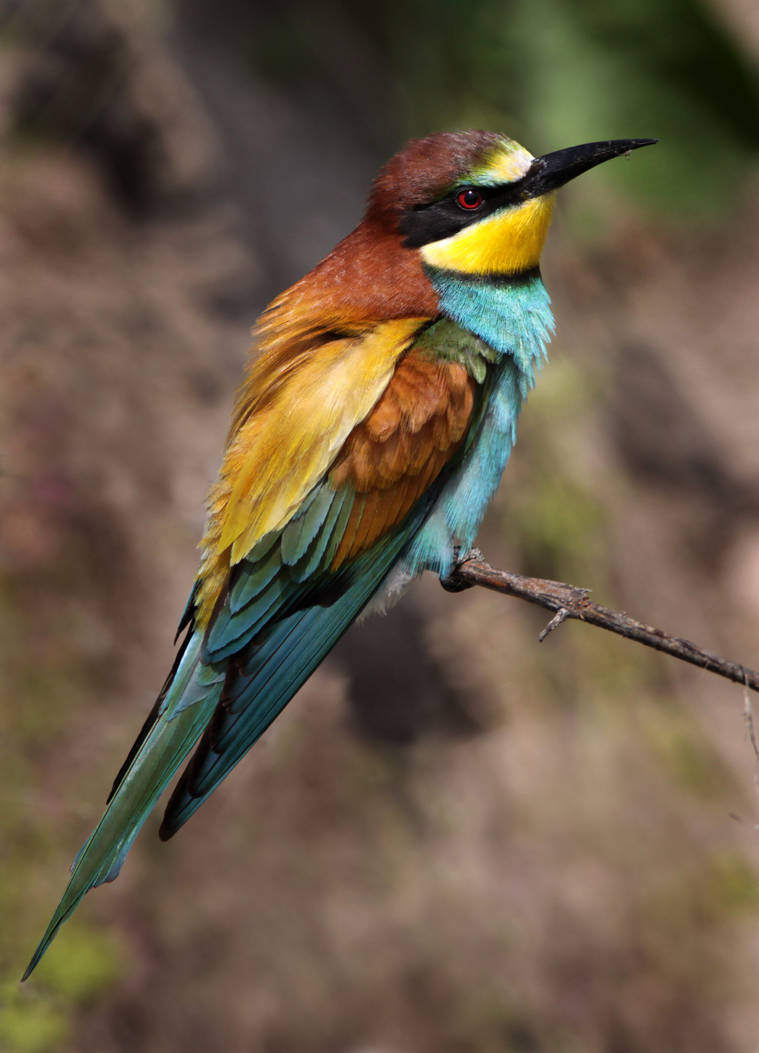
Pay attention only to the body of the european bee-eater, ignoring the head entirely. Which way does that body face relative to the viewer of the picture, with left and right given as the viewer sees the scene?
facing to the right of the viewer
